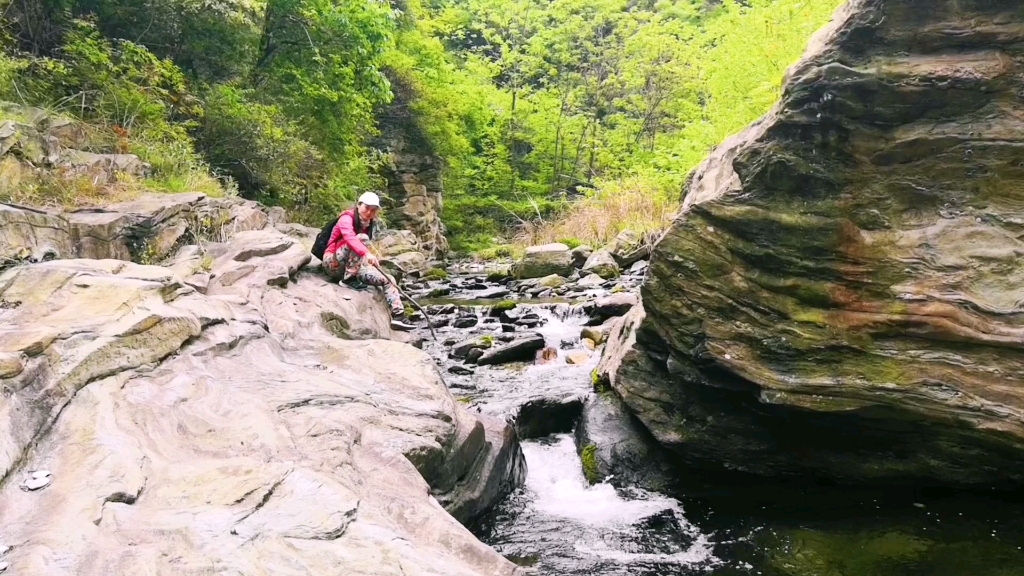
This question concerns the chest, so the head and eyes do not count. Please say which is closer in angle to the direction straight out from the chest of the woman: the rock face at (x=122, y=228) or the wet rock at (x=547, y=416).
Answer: the wet rock

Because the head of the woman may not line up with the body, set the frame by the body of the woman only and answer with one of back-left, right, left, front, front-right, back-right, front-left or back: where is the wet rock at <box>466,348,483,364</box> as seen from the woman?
front-left

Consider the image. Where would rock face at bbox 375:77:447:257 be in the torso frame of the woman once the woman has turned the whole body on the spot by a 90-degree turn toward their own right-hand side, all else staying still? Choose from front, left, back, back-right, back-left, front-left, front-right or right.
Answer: back-right

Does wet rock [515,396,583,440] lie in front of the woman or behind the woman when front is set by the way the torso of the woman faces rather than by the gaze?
in front

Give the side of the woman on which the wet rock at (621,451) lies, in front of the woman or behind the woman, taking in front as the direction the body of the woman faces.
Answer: in front

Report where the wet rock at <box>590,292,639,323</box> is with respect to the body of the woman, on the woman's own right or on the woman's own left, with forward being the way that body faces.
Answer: on the woman's own left

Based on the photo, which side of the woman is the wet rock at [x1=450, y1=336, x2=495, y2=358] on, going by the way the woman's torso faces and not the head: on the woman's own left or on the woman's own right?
on the woman's own left

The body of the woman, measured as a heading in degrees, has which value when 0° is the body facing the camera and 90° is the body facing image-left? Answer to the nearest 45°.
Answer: approximately 315°

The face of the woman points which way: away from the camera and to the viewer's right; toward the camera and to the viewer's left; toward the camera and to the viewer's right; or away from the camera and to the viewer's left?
toward the camera and to the viewer's right

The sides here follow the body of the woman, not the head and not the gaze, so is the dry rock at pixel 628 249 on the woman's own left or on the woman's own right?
on the woman's own left

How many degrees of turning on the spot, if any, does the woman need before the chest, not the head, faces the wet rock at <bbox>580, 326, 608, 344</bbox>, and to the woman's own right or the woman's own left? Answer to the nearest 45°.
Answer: approximately 45° to the woman's own left

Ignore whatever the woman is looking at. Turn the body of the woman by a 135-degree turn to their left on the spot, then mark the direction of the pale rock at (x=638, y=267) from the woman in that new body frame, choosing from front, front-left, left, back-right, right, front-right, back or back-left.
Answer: front-right
